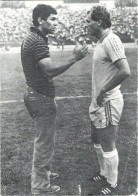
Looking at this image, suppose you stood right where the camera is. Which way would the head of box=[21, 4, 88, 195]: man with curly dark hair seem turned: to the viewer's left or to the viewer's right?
to the viewer's right

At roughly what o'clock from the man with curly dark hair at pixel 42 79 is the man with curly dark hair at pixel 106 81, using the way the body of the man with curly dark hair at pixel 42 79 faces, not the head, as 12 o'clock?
the man with curly dark hair at pixel 106 81 is roughly at 12 o'clock from the man with curly dark hair at pixel 42 79.

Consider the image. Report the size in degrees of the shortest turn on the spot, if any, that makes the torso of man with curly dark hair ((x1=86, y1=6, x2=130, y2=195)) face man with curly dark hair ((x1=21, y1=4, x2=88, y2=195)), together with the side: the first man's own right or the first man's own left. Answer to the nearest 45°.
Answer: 0° — they already face them

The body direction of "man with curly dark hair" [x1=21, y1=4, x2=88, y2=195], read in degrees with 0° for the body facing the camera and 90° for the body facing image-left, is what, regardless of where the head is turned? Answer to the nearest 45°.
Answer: approximately 270°

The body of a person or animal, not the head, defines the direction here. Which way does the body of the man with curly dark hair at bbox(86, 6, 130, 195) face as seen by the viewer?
to the viewer's left

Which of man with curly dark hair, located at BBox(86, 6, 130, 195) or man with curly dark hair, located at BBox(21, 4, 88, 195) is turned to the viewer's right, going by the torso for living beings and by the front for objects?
man with curly dark hair, located at BBox(21, 4, 88, 195)

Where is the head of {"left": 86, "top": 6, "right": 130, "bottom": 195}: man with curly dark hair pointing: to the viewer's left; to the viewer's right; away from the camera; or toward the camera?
to the viewer's left

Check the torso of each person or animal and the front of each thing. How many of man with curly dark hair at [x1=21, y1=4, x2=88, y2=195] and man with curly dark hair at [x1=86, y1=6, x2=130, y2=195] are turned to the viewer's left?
1

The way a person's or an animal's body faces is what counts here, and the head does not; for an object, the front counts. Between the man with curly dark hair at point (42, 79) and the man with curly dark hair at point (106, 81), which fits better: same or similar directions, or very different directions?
very different directions

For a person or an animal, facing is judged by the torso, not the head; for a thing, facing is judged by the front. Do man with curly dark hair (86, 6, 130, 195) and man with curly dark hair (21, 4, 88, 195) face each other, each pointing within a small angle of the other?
yes
